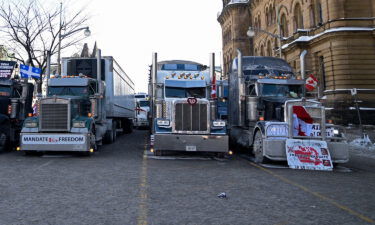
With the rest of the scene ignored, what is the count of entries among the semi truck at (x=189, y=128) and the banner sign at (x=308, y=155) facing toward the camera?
2

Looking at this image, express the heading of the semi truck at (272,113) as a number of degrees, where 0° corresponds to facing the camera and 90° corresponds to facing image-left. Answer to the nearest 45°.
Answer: approximately 315°

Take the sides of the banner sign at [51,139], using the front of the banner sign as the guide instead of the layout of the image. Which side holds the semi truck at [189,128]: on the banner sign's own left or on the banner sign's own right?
on the banner sign's own left

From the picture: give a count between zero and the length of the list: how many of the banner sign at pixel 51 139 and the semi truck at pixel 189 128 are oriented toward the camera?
2

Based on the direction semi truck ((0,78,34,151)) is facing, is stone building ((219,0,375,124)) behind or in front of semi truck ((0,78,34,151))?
behind

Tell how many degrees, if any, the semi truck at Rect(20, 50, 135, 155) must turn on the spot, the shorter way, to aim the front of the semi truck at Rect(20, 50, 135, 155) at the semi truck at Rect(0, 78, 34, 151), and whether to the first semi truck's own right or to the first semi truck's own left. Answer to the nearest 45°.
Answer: approximately 90° to the first semi truck's own right

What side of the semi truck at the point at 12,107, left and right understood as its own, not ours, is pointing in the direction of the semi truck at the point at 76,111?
left
